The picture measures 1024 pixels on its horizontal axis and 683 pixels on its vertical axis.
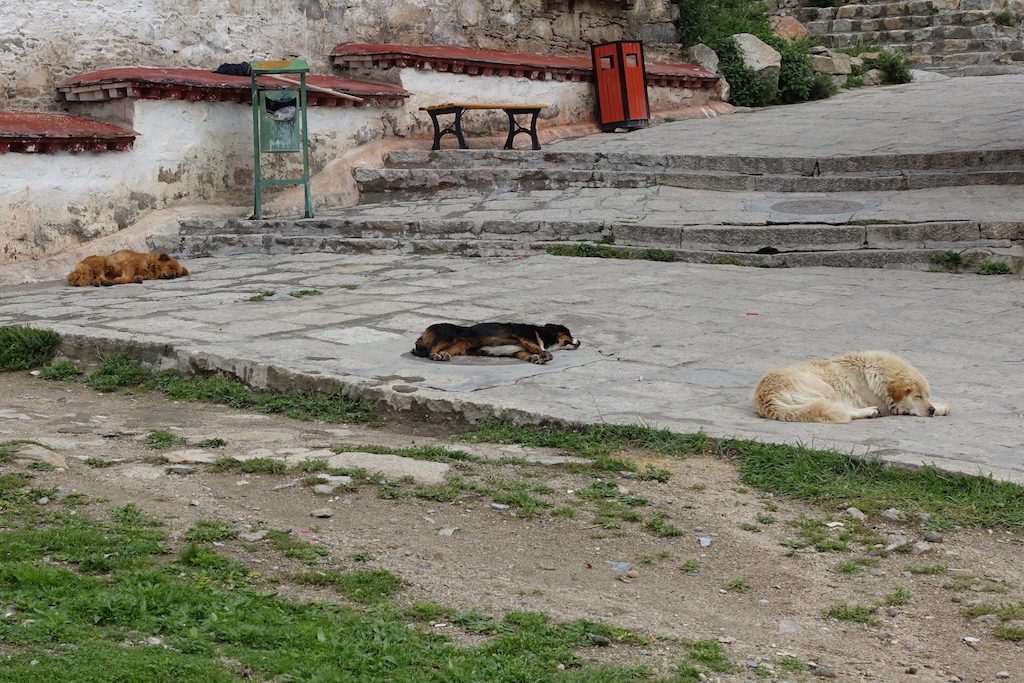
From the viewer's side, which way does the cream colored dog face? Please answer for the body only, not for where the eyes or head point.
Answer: to the viewer's right

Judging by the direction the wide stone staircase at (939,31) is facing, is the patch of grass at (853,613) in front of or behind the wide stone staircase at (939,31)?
in front

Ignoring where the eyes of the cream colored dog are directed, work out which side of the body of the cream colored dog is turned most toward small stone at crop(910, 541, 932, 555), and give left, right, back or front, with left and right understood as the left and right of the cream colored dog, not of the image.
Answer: right

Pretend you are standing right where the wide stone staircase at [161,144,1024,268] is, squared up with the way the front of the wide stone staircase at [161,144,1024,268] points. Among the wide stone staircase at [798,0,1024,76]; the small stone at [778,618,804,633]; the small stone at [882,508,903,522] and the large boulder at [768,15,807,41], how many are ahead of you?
2

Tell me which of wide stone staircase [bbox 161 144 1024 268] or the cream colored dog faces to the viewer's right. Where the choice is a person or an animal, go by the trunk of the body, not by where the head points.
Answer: the cream colored dog

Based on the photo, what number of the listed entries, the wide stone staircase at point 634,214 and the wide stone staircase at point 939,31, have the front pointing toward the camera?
2

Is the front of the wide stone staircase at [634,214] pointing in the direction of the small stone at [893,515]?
yes

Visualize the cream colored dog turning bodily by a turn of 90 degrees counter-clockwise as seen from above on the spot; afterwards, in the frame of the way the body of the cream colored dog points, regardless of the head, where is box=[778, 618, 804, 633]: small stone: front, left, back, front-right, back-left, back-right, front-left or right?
back

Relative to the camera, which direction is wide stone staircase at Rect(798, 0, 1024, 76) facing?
toward the camera

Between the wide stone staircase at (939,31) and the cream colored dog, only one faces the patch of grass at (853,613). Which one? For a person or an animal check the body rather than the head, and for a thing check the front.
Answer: the wide stone staircase

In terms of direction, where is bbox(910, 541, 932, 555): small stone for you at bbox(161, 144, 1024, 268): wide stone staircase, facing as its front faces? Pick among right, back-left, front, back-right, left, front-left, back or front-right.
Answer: front

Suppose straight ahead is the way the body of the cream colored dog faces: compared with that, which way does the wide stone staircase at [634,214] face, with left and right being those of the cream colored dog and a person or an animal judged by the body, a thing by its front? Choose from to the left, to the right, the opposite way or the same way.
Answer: to the right

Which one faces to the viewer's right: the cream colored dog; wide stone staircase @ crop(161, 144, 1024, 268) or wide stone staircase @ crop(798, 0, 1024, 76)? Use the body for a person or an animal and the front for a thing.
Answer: the cream colored dog

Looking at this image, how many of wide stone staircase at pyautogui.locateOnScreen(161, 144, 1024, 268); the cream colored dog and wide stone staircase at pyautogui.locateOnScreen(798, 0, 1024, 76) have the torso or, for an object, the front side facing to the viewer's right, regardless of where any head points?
1

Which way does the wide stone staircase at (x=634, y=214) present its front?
toward the camera
